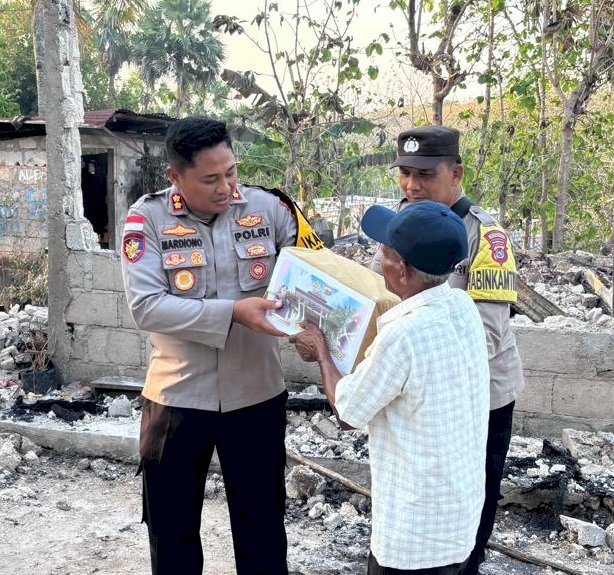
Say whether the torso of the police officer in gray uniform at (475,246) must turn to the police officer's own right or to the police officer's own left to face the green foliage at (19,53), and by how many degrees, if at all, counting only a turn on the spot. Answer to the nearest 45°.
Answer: approximately 90° to the police officer's own right

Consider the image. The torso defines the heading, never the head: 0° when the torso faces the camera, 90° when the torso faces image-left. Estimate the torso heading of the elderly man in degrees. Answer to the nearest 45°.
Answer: approximately 135°

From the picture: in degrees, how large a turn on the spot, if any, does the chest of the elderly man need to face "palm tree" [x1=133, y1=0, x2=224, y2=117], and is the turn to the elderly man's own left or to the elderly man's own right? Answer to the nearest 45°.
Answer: approximately 45° to the elderly man's own right

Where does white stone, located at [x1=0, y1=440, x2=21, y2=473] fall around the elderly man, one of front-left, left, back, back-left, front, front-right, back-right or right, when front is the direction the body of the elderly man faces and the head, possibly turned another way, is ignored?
front

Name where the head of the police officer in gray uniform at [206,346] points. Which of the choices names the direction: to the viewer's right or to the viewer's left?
to the viewer's right

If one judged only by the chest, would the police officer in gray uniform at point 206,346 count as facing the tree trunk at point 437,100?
no

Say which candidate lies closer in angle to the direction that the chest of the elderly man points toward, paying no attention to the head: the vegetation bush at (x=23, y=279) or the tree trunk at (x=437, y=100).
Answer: the vegetation bush

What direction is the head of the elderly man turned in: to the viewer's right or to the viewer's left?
to the viewer's left

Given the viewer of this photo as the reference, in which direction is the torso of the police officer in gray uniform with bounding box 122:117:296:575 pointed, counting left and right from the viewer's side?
facing the viewer

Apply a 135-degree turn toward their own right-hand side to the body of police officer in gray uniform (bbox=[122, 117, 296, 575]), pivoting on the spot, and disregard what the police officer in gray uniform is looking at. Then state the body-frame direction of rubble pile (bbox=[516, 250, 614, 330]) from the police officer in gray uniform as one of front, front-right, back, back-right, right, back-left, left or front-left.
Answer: right

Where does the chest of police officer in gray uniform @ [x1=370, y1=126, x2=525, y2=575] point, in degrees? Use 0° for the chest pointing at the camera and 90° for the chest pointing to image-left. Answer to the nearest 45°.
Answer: approximately 45°

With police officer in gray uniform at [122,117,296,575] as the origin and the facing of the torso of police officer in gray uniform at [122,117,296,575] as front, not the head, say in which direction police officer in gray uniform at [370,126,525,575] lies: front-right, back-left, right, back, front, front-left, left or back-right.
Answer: left

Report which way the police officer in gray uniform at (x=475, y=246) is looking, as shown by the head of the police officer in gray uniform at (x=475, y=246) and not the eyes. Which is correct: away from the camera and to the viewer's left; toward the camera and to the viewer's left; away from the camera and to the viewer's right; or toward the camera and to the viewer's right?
toward the camera and to the viewer's left

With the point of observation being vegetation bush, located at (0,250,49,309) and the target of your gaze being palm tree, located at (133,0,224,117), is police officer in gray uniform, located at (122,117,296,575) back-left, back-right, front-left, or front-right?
back-right

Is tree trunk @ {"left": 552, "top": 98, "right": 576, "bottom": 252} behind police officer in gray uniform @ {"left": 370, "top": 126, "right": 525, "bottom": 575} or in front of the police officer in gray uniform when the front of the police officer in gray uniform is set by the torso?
behind

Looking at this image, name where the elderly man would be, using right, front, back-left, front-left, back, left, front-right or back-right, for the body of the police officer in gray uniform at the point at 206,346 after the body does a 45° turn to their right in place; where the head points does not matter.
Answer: left
